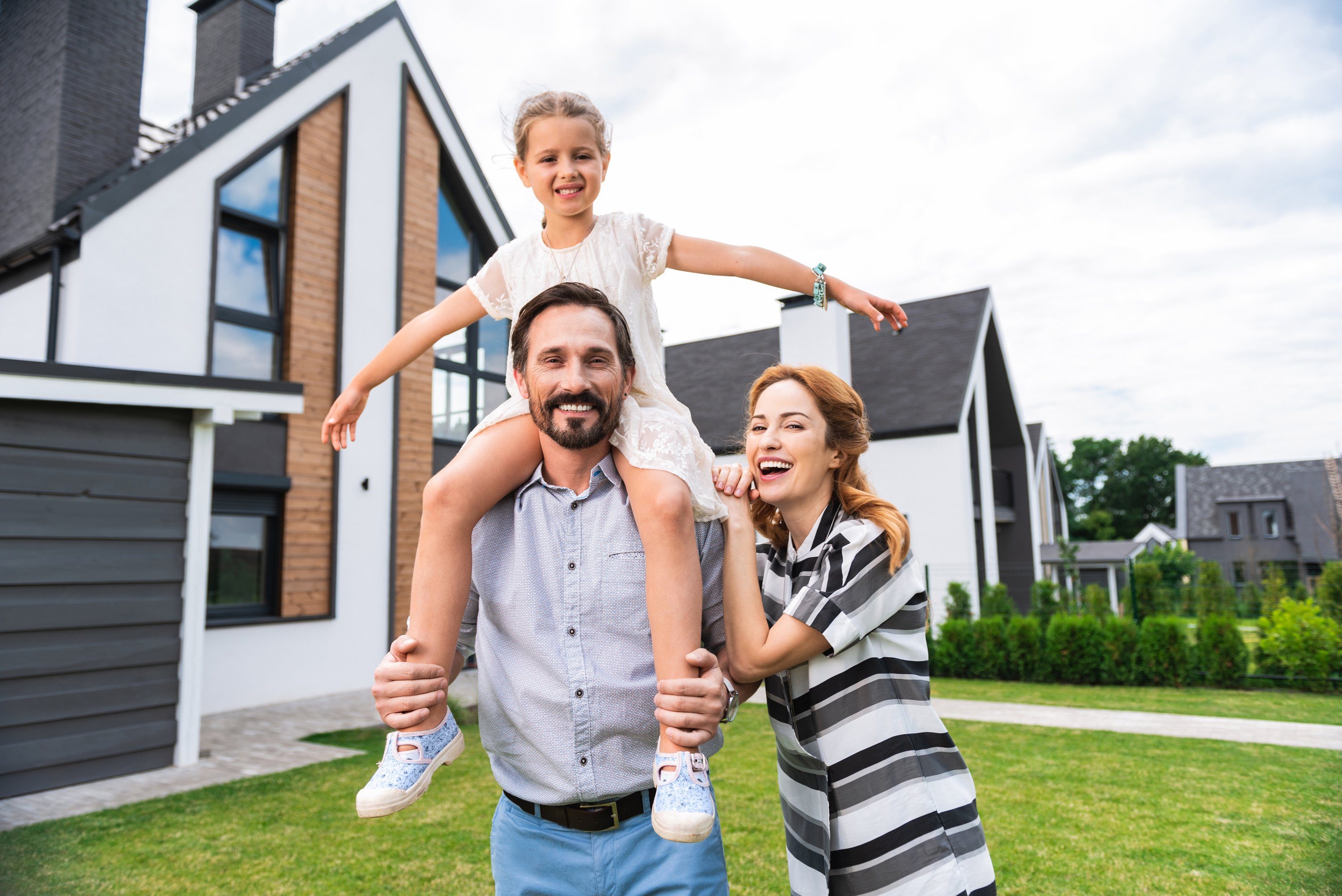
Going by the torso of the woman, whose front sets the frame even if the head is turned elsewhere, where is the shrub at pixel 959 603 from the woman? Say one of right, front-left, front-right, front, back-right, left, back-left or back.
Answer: back-right

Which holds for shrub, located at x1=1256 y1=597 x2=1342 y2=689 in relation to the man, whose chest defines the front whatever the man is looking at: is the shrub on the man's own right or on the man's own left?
on the man's own left

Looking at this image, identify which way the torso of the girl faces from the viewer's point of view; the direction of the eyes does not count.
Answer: toward the camera

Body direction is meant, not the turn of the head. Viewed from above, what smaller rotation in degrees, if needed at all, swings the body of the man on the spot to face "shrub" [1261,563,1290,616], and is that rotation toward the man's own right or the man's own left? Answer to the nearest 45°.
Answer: approximately 135° to the man's own left

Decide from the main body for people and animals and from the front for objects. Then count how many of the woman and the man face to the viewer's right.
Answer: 0

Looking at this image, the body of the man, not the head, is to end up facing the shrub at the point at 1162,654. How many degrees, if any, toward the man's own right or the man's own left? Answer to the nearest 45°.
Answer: approximately 135° to the man's own left

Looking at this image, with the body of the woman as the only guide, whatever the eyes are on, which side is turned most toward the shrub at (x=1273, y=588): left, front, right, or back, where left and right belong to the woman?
back

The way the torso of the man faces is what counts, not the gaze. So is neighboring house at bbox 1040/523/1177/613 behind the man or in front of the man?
behind

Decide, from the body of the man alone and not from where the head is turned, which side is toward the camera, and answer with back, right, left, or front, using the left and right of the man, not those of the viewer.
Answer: front

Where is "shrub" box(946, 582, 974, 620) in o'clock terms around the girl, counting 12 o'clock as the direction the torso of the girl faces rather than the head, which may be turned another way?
The shrub is roughly at 7 o'clock from the girl.

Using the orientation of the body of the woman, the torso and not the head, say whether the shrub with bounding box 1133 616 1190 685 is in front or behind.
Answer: behind

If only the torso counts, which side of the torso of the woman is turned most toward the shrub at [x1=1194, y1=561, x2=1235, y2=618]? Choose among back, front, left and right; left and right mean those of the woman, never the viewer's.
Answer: back

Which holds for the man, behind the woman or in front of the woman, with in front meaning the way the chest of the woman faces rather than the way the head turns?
in front

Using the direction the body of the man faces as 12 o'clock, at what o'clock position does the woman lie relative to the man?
The woman is roughly at 9 o'clock from the man.

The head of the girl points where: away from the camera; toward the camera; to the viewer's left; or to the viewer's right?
toward the camera
